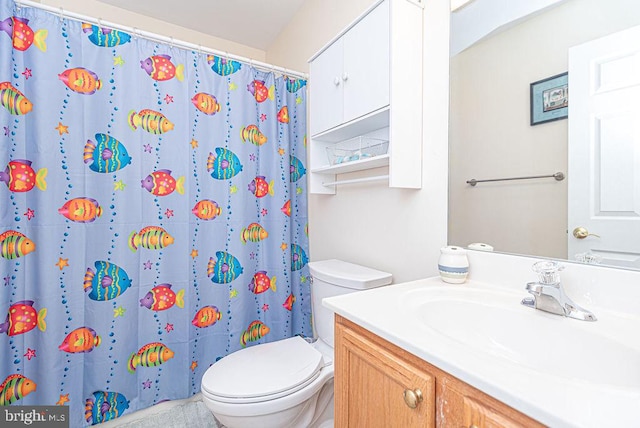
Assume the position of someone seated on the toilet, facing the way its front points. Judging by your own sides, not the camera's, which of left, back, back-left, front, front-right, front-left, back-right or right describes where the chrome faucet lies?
left

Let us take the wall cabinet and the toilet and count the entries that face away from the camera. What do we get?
0

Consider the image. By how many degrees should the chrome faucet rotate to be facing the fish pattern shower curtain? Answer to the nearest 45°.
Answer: approximately 45° to its right

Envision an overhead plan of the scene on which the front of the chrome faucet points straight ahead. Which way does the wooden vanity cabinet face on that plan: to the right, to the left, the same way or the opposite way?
the same way

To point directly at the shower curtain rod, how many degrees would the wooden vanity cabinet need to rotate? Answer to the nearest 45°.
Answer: approximately 45° to its right

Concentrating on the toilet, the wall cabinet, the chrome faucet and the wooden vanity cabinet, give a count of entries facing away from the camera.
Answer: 0

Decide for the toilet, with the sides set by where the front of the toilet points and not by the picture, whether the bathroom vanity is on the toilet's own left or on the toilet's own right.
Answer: on the toilet's own left

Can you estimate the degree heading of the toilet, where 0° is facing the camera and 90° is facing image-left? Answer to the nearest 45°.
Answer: approximately 45°

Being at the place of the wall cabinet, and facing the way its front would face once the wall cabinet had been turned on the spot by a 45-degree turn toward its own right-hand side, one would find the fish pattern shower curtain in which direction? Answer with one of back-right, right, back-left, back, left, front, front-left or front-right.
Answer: front

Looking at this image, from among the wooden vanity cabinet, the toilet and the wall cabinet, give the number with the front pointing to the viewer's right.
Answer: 0

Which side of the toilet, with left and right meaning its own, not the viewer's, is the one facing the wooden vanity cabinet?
left

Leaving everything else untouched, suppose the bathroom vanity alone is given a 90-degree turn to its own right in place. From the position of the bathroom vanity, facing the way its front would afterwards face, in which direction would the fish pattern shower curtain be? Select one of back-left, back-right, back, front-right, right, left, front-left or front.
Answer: front-left

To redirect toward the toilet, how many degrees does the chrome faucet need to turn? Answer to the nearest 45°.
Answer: approximately 45° to its right
